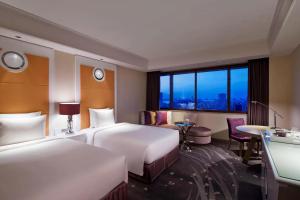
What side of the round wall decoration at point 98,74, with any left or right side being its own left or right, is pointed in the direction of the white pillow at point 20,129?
right

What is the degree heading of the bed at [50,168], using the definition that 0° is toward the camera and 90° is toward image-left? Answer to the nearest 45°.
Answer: approximately 315°

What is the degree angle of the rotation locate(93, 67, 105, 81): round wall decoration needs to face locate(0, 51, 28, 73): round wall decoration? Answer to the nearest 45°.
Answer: approximately 90° to its right

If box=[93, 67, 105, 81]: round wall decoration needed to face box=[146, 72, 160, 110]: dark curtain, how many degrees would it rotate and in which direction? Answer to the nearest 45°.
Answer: approximately 90° to its left

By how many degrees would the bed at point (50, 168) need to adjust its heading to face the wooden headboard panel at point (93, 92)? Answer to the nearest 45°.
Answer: approximately 135° to its left

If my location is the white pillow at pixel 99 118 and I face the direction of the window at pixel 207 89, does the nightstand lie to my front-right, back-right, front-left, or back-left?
back-right

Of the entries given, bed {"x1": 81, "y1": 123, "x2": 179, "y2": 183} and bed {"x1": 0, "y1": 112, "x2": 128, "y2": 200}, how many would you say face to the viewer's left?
0

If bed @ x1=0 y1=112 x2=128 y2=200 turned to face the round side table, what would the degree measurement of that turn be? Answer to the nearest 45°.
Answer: approximately 45° to its left

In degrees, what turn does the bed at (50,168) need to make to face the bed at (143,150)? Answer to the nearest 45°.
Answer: approximately 45° to its left

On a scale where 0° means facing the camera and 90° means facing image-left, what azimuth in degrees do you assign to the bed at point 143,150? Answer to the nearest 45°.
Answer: approximately 315°

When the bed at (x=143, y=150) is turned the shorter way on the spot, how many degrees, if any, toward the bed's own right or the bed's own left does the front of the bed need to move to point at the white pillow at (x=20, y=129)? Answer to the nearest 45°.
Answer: approximately 135° to the bed's own right

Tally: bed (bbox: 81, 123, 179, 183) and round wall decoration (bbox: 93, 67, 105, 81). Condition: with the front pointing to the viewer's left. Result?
0

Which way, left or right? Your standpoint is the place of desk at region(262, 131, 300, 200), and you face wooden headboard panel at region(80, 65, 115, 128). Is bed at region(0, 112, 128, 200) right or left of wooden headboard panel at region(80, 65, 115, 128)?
left

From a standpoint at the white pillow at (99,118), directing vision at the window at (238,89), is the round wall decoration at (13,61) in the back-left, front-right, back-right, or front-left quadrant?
back-right

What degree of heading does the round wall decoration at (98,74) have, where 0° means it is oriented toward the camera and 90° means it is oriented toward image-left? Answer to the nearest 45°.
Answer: approximately 315°
